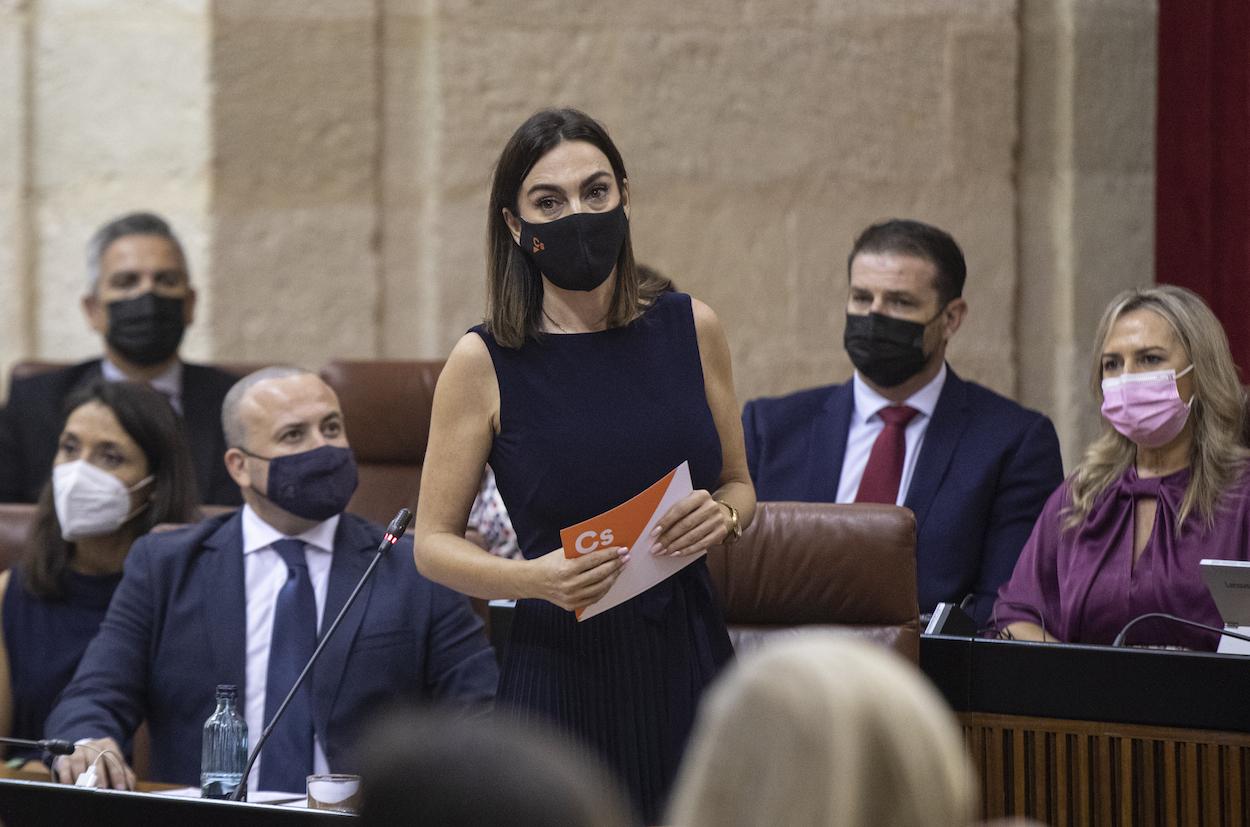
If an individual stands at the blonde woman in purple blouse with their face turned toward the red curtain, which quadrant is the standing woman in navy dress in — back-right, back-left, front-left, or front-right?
back-left

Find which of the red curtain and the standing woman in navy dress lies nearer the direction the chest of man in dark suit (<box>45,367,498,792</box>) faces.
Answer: the standing woman in navy dress

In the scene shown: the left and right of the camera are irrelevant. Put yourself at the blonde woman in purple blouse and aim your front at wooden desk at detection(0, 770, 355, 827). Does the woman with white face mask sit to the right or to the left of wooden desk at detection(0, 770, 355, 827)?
right

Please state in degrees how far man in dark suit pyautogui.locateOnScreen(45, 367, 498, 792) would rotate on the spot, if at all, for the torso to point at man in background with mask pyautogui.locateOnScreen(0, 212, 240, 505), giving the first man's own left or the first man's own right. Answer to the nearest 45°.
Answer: approximately 180°

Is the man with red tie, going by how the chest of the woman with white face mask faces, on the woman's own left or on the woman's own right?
on the woman's own left

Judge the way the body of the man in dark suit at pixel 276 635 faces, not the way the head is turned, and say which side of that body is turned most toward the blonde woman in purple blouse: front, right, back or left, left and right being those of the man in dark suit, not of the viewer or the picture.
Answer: left

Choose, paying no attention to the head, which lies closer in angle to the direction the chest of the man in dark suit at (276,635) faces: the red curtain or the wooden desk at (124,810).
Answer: the wooden desk

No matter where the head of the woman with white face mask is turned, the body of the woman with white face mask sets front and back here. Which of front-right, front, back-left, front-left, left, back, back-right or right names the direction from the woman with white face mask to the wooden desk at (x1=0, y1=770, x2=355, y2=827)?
front-left
